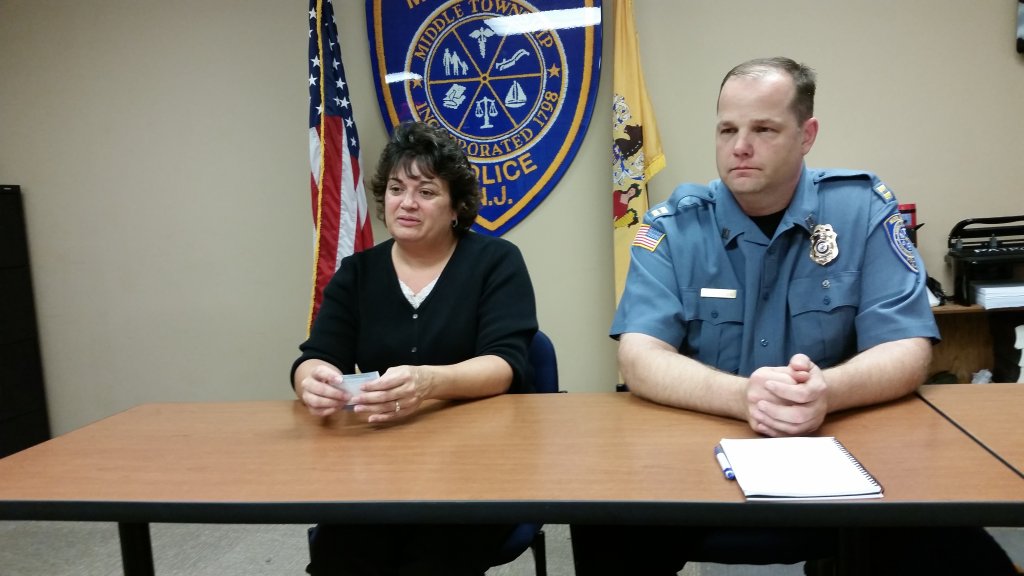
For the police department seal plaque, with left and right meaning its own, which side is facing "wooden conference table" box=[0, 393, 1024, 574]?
front

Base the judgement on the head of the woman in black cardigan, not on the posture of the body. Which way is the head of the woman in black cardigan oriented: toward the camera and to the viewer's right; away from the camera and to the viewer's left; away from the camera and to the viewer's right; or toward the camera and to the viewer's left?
toward the camera and to the viewer's left

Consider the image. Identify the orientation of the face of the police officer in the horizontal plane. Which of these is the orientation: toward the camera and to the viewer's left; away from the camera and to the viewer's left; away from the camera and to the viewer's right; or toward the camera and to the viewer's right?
toward the camera and to the viewer's left

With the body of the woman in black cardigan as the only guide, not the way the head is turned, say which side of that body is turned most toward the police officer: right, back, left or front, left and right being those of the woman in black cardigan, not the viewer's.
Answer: left

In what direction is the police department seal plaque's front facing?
toward the camera

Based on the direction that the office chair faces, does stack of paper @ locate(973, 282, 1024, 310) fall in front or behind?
behind

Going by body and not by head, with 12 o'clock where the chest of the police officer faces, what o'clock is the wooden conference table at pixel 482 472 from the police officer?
The wooden conference table is roughly at 1 o'clock from the police officer.

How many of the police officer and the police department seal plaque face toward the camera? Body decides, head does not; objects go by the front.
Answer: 2

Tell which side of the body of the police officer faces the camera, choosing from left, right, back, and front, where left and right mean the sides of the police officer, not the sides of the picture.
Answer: front

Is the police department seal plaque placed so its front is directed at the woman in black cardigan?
yes

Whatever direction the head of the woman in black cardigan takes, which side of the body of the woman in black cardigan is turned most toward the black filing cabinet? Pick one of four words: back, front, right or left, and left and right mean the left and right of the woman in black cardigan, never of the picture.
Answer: right
